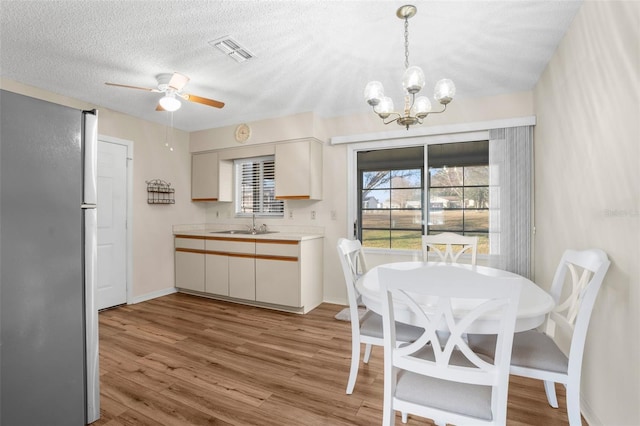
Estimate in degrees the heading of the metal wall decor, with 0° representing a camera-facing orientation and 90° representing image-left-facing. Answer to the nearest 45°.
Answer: approximately 315°

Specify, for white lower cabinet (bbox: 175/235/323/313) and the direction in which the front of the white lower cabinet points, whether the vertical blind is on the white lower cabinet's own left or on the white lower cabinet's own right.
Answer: on the white lower cabinet's own left

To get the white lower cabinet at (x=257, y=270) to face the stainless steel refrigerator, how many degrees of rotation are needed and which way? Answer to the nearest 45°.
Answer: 0° — it already faces it

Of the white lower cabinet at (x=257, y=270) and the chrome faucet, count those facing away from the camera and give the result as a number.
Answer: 0

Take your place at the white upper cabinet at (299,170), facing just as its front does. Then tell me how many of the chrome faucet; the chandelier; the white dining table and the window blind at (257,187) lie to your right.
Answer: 2

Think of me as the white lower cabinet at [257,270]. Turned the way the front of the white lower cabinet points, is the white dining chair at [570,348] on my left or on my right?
on my left

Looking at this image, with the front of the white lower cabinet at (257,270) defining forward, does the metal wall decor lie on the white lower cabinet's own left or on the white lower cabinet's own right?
on the white lower cabinet's own right

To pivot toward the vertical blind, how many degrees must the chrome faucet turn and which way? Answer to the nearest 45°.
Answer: approximately 90° to its left
